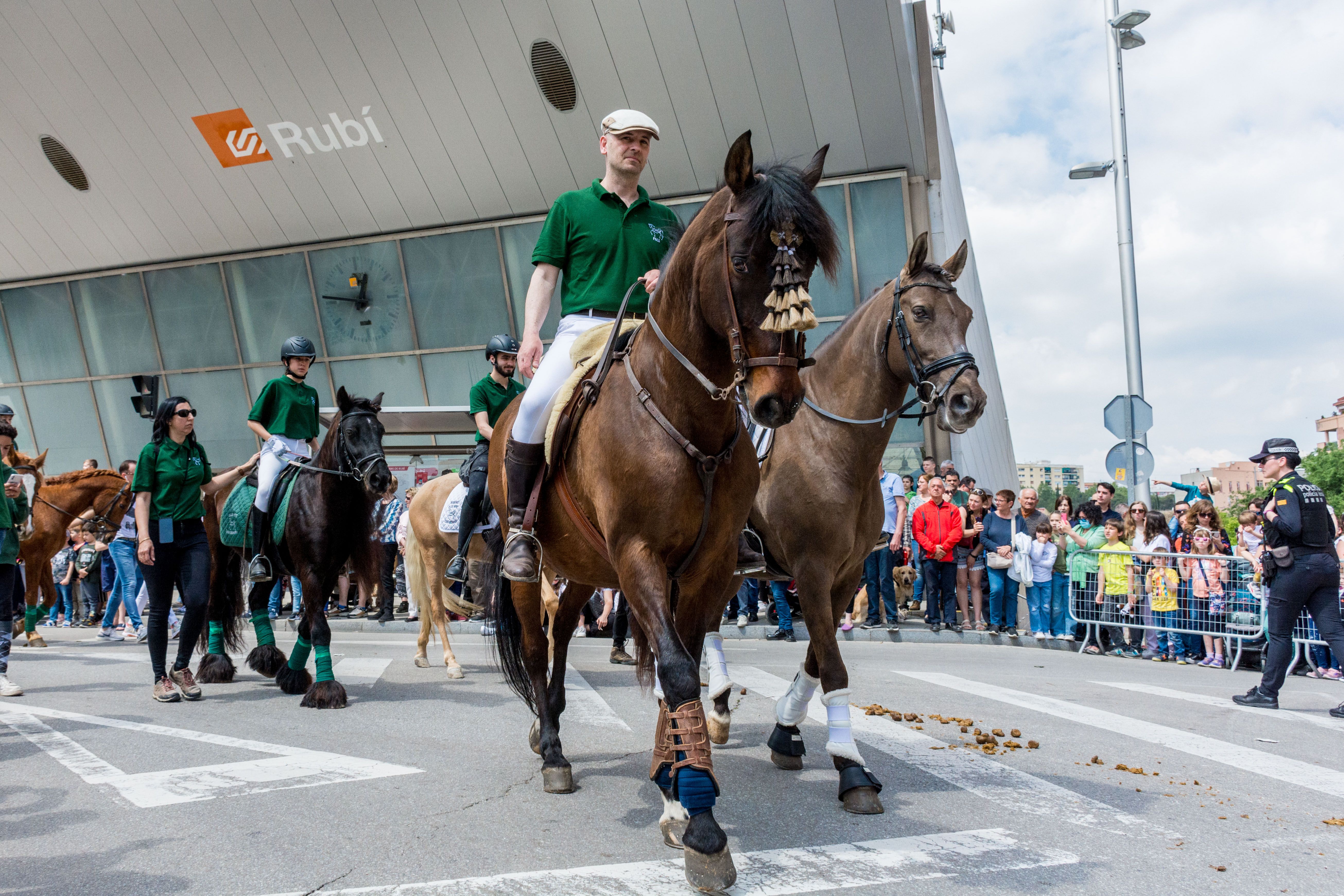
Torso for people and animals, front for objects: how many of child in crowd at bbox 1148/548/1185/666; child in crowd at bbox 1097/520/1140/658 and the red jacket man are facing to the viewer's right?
0

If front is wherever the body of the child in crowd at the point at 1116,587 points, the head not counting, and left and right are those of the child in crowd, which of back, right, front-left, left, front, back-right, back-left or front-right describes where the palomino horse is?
front

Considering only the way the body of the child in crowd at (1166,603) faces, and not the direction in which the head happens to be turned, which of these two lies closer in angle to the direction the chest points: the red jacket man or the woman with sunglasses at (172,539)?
the woman with sunglasses

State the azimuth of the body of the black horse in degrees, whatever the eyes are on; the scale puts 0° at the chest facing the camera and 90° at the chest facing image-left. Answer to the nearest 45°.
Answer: approximately 315°

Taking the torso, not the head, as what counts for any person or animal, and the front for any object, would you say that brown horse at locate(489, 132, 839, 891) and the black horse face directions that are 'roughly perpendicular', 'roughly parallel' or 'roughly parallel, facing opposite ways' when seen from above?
roughly parallel

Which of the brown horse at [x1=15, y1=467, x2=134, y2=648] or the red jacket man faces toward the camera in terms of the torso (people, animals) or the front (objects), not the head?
the red jacket man

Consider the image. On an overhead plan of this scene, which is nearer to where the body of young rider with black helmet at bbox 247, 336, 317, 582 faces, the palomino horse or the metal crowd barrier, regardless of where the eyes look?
the metal crowd barrier

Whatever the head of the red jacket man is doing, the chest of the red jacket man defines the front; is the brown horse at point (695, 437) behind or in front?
in front

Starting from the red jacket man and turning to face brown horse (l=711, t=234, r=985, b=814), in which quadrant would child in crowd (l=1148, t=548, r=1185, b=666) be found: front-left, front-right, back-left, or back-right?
front-left

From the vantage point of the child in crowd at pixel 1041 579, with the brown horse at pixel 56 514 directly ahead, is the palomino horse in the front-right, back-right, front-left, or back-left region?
front-left

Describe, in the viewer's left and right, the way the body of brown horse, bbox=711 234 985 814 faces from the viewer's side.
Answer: facing the viewer and to the right of the viewer

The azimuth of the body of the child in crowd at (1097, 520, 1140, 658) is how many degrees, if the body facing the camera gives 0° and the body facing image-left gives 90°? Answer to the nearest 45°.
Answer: approximately 45°
